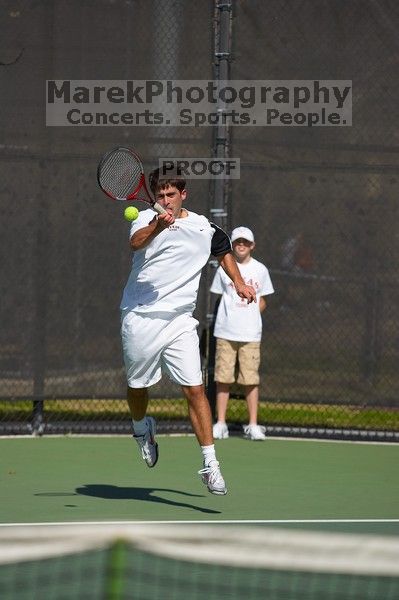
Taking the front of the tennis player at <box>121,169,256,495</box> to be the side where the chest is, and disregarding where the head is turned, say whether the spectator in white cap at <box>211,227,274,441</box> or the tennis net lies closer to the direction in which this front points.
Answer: the tennis net

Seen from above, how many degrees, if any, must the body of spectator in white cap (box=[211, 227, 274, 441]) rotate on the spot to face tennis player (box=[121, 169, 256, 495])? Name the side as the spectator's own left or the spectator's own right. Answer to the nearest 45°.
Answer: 0° — they already face them

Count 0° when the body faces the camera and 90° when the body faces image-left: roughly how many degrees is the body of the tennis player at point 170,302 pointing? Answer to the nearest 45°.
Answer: approximately 0°

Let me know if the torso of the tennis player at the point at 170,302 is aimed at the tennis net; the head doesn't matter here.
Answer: yes

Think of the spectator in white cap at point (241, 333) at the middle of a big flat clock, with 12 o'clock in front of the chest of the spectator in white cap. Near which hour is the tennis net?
The tennis net is roughly at 12 o'clock from the spectator in white cap.

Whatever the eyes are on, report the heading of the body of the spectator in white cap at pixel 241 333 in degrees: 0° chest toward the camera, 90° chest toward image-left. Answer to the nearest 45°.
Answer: approximately 0°

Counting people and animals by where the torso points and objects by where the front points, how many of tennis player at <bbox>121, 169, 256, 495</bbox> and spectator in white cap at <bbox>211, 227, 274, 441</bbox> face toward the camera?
2

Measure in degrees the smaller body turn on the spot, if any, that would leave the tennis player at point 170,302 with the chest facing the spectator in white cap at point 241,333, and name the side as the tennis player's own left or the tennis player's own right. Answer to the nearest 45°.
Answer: approximately 180°
